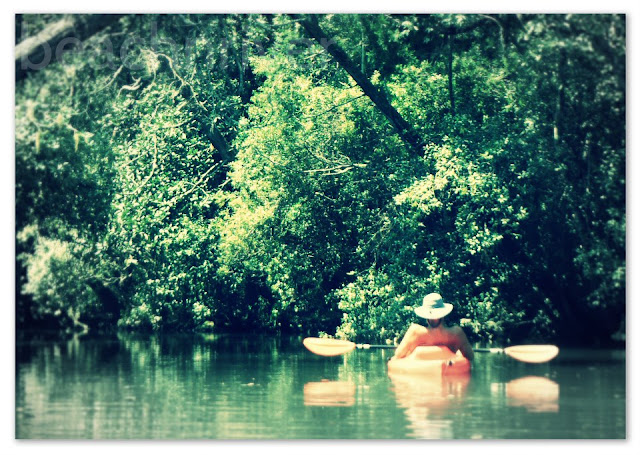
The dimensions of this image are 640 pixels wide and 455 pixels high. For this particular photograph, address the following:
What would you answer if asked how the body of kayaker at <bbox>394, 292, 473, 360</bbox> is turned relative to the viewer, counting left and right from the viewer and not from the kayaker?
facing away from the viewer
